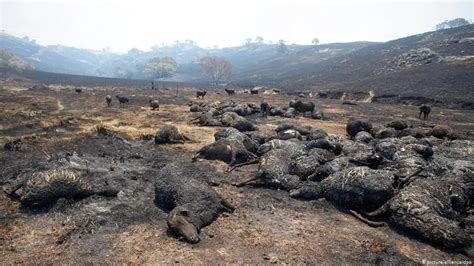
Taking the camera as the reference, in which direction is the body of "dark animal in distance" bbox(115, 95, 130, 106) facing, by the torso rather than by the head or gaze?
to the viewer's left

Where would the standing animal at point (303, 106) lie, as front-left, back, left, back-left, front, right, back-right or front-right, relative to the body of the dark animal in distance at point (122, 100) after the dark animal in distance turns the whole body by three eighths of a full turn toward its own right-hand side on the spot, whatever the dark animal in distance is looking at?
right

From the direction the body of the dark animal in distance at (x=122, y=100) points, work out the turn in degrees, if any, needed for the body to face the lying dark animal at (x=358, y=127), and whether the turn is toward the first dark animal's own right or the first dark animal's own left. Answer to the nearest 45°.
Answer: approximately 135° to the first dark animal's own left
